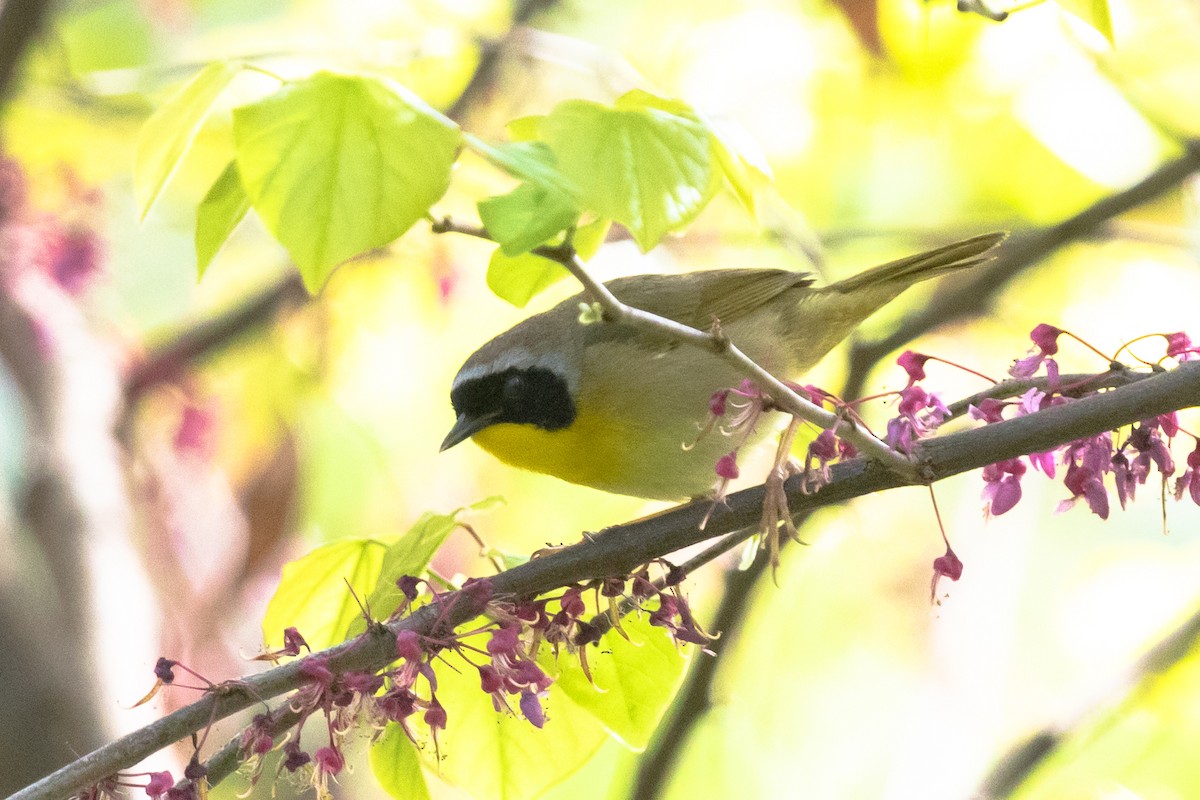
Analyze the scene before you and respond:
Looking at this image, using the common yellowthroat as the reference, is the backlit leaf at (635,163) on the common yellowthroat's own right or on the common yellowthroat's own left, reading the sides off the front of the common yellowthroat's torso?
on the common yellowthroat's own left

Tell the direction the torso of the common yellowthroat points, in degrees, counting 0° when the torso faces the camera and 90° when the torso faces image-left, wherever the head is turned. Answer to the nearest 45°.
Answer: approximately 90°

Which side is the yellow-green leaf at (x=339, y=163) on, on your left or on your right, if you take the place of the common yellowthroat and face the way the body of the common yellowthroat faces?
on your left

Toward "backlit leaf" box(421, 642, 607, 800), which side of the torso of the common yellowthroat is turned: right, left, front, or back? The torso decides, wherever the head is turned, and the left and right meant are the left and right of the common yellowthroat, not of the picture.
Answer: front

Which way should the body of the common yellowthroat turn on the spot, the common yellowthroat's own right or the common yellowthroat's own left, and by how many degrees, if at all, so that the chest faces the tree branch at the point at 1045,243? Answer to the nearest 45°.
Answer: approximately 180°

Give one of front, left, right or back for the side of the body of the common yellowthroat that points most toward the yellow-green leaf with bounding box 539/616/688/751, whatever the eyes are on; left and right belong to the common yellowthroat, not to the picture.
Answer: front

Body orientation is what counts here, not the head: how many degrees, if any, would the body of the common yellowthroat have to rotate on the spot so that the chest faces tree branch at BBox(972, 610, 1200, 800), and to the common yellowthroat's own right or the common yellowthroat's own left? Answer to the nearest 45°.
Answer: approximately 135° to the common yellowthroat's own left
